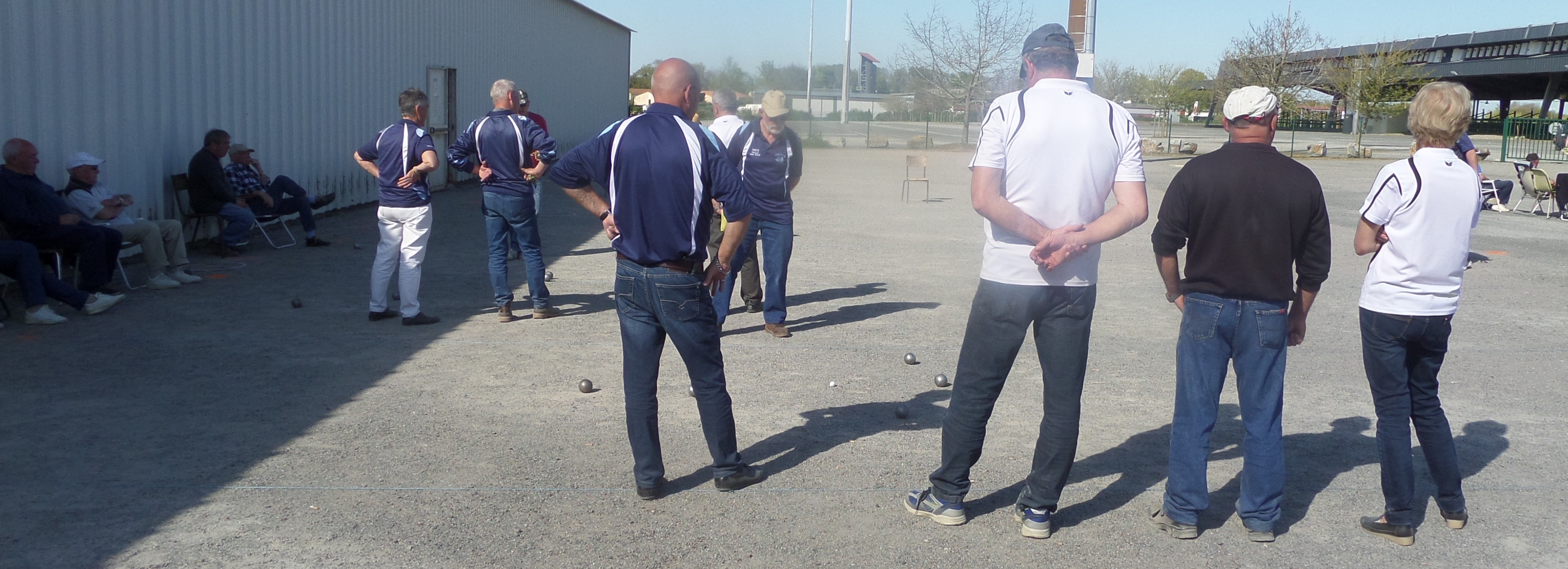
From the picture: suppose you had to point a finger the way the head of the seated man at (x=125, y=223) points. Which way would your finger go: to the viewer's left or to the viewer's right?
to the viewer's right

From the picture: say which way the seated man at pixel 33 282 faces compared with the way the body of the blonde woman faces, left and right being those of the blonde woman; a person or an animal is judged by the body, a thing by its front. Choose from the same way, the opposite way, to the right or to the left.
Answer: to the right

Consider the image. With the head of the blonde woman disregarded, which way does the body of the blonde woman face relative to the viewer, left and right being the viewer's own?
facing away from the viewer and to the left of the viewer

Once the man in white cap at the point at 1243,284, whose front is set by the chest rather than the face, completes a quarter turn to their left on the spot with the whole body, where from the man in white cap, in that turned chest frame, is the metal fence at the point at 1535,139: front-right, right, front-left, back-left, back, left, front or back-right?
right

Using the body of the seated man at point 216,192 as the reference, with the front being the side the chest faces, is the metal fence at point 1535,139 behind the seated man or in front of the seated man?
in front

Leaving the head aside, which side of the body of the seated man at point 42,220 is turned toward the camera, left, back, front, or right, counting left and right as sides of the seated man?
right

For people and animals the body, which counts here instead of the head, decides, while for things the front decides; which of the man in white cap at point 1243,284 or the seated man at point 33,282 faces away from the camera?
the man in white cap

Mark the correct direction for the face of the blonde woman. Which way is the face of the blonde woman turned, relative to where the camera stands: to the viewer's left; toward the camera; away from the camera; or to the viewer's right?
away from the camera

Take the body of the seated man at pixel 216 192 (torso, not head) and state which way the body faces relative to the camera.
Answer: to the viewer's right

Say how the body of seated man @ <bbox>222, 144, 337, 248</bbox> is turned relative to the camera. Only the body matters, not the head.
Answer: to the viewer's right

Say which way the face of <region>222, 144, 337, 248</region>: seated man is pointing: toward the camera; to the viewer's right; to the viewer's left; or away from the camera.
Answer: to the viewer's right

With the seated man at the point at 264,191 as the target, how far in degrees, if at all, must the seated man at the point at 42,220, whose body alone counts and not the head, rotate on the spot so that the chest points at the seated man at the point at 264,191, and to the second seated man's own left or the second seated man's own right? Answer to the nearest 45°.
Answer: approximately 45° to the second seated man's own left

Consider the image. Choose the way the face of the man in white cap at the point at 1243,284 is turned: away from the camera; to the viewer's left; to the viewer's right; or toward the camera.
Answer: away from the camera

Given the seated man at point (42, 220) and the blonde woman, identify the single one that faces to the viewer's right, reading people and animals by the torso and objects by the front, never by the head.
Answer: the seated man

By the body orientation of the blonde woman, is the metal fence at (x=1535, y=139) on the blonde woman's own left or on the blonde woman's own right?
on the blonde woman's own right

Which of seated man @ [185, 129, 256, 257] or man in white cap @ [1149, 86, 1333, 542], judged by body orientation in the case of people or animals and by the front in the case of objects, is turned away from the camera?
the man in white cap

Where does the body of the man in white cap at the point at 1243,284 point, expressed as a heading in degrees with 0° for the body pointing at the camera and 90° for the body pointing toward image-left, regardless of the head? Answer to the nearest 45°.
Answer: approximately 180°
